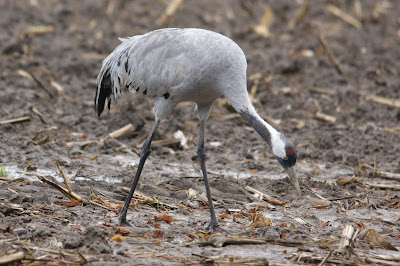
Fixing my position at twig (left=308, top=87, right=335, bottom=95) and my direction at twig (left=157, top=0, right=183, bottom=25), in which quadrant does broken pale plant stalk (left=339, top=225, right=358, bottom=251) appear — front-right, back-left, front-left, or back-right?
back-left

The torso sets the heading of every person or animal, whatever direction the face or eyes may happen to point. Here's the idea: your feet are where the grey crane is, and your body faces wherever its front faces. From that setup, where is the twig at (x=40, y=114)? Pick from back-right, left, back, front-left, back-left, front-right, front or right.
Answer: back-left

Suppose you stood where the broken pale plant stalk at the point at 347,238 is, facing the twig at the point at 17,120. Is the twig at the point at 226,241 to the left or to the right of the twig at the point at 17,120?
left

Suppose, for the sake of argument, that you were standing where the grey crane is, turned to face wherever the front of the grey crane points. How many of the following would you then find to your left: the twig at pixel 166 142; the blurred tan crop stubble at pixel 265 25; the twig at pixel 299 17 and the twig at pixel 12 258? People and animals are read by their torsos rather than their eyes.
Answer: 3

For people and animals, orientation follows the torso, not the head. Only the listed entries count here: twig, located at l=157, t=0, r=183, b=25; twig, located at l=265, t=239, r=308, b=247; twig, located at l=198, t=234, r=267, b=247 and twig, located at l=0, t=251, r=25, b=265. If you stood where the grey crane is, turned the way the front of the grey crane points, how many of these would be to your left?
1

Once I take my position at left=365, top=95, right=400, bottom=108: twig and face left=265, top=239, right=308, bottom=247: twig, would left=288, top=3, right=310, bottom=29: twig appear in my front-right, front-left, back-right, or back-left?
back-right

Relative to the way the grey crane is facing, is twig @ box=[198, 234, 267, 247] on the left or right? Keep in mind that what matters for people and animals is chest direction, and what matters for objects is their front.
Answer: on its right

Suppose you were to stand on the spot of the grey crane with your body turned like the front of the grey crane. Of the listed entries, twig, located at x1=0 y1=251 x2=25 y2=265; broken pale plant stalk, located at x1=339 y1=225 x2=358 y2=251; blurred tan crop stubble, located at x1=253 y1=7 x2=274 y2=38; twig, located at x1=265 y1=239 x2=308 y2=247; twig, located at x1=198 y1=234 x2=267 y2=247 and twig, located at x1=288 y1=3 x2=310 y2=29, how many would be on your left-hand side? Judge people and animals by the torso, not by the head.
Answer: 2

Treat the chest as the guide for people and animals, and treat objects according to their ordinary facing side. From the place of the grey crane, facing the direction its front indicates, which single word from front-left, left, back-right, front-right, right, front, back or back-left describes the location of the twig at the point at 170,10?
left

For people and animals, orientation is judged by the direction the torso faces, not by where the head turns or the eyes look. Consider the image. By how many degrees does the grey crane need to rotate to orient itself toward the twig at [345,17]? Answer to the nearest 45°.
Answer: approximately 90° to its left

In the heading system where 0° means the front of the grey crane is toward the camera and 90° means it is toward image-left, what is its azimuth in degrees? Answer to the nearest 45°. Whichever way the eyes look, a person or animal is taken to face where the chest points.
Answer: approximately 270°

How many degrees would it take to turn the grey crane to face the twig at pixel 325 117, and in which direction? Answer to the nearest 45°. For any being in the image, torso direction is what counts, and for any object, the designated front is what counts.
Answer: approximately 45° to its left

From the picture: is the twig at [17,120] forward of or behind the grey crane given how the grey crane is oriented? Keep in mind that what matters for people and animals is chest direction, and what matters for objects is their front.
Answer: behind

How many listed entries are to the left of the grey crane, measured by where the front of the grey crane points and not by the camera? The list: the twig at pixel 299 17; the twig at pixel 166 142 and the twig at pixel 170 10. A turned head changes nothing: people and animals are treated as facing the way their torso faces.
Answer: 3

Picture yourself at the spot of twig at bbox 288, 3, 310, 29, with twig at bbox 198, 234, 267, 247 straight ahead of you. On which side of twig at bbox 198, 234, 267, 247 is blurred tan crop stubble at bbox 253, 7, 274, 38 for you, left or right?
right
